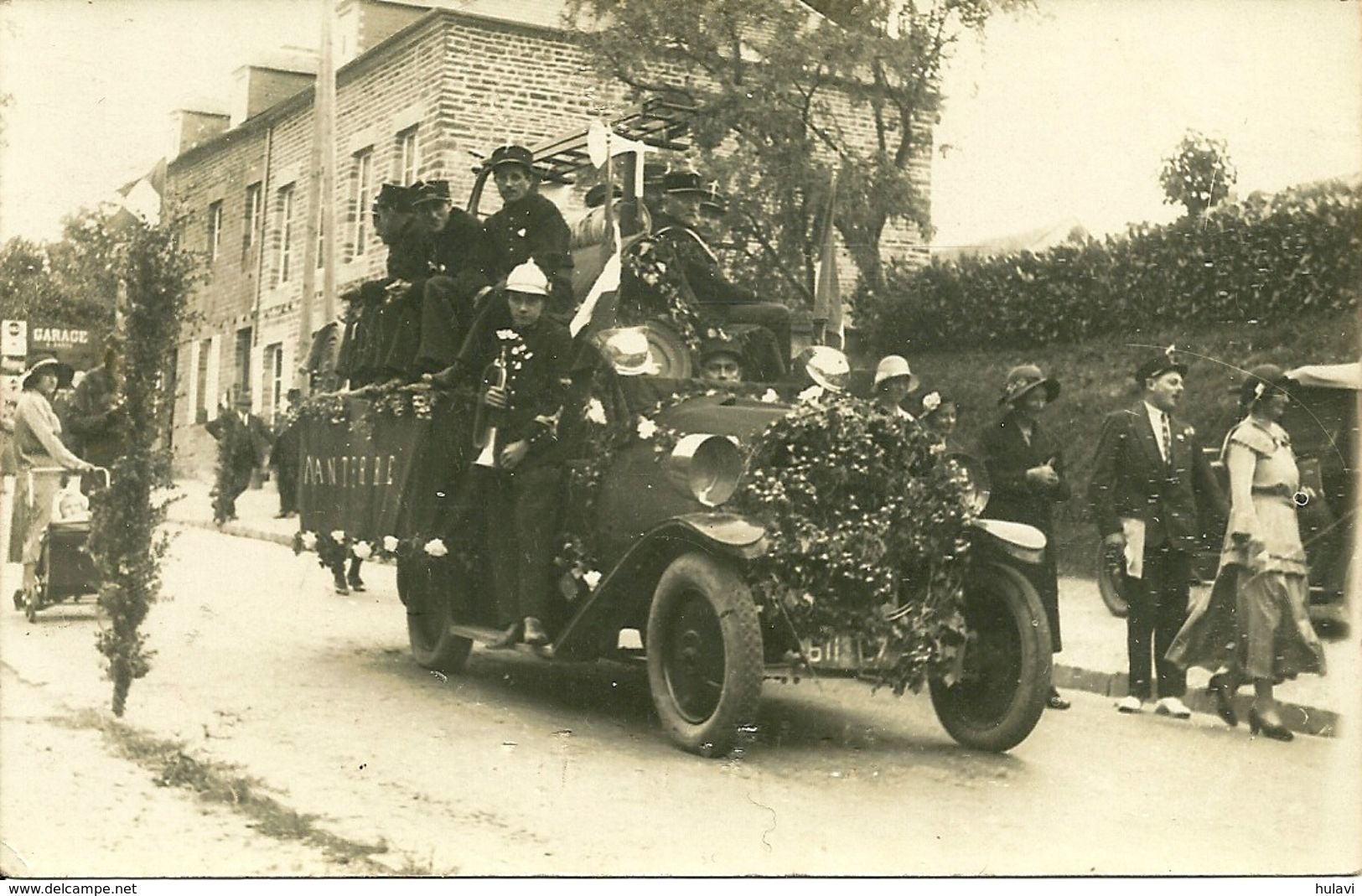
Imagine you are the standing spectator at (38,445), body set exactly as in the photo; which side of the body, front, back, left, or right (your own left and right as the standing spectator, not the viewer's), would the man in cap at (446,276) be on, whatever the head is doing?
front

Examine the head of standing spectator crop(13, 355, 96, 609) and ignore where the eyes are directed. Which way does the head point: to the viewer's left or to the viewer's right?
to the viewer's right

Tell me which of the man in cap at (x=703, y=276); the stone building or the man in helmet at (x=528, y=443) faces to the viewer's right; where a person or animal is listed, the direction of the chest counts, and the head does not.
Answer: the man in cap at (x=703, y=276)

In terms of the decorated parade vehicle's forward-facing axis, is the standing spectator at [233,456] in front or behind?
behind

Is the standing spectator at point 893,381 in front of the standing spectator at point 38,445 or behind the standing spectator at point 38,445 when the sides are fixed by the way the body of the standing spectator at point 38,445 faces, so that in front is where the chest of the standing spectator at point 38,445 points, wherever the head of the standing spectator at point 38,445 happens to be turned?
in front

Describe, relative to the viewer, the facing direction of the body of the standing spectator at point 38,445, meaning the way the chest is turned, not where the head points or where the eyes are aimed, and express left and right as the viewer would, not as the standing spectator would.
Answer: facing to the right of the viewer

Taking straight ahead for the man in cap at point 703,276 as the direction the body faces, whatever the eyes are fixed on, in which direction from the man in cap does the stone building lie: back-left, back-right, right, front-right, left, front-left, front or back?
back

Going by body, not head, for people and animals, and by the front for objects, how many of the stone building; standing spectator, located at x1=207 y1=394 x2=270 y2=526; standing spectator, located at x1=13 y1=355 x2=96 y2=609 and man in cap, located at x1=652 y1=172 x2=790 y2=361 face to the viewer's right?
2

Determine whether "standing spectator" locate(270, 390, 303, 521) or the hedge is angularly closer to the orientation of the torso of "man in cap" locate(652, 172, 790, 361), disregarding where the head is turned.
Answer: the hedge

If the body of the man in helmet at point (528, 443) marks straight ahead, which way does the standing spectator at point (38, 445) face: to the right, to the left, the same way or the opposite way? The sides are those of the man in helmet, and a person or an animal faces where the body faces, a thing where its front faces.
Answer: to the left
